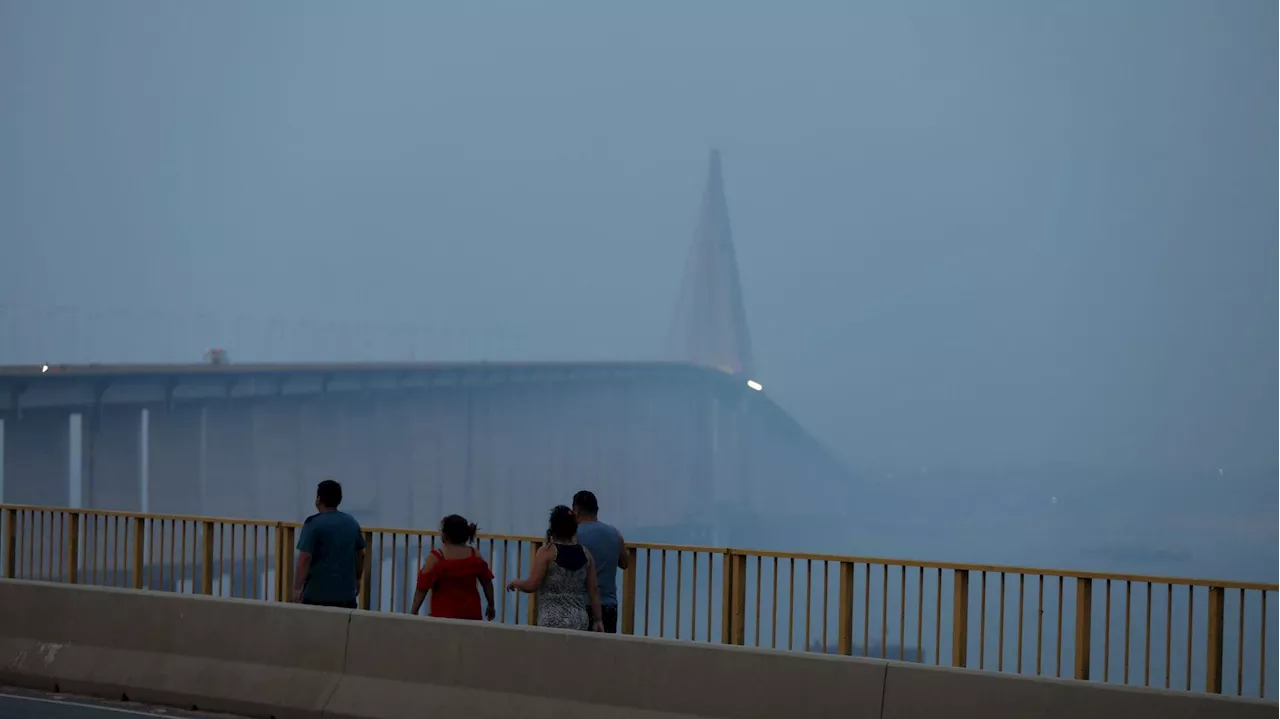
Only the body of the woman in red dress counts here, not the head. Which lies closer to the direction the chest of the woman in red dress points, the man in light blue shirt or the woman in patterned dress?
the man in light blue shirt

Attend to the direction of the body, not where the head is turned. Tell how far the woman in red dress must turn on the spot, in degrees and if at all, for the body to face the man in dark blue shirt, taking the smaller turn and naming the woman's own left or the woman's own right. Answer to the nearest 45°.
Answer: approximately 45° to the woman's own left

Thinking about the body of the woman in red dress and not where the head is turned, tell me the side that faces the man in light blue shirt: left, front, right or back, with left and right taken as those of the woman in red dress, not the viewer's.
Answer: right

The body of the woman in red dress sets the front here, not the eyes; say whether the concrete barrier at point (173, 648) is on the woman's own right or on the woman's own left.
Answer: on the woman's own left

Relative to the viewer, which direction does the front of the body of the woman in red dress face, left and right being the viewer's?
facing away from the viewer

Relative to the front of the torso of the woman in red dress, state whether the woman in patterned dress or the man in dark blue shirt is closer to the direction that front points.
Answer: the man in dark blue shirt

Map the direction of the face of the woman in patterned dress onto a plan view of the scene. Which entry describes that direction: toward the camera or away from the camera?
away from the camera
